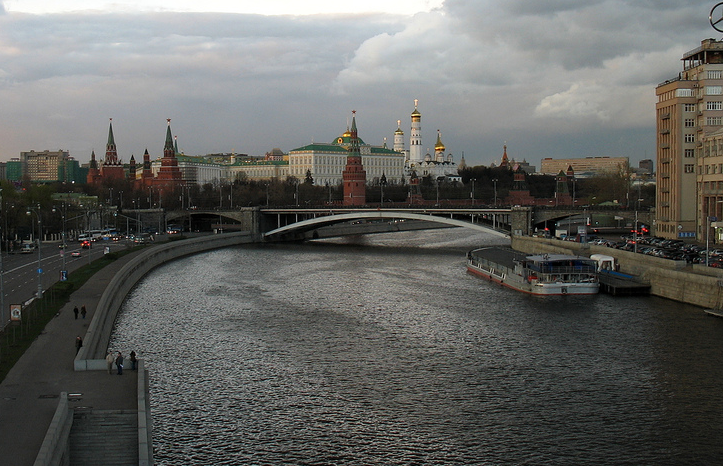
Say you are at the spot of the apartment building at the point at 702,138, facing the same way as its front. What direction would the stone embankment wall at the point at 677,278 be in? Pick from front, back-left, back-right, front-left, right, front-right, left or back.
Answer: front-left

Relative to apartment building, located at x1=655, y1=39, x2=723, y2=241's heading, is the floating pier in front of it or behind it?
in front

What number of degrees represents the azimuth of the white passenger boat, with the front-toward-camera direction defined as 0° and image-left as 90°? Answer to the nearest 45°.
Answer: approximately 135°

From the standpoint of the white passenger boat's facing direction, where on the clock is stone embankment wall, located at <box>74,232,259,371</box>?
The stone embankment wall is roughly at 9 o'clock from the white passenger boat.

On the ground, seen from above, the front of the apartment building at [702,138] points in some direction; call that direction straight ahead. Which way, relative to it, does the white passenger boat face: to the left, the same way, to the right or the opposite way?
to the right

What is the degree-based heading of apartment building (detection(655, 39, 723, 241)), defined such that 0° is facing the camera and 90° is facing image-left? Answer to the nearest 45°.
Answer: approximately 45°

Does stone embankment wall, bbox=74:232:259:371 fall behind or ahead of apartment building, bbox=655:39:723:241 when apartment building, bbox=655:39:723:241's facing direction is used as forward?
ahead

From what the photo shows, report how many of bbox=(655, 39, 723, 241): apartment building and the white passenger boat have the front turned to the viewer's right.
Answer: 0
